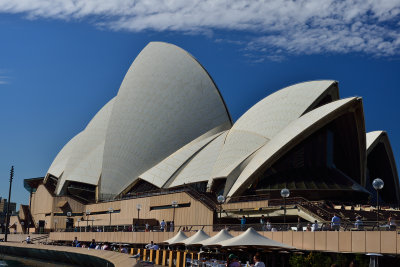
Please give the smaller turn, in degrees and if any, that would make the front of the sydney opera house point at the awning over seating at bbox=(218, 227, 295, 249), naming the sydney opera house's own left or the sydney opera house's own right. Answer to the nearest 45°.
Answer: approximately 45° to the sydney opera house's own right

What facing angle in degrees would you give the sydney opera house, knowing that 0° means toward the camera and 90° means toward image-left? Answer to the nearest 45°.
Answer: approximately 315°
